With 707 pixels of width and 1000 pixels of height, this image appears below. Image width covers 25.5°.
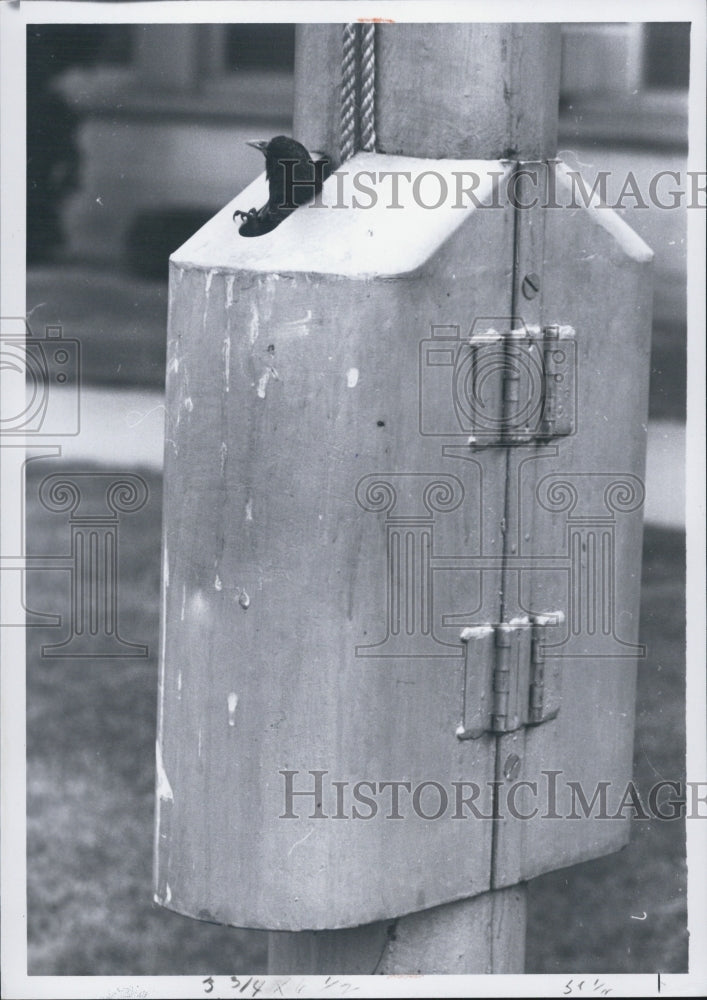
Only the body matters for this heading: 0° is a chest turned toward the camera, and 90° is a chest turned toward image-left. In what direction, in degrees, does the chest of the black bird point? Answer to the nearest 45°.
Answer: approximately 90°
